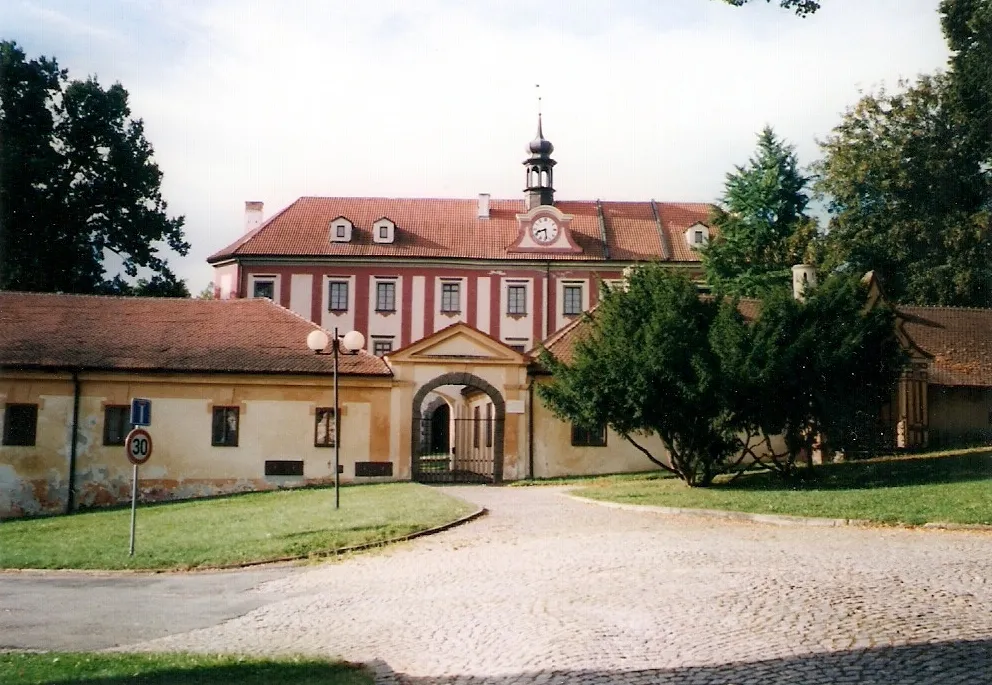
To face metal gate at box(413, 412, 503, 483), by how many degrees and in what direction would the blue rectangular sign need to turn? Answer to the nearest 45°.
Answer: approximately 135° to its left

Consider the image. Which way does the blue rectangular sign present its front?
toward the camera

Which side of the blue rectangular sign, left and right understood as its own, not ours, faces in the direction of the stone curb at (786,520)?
left

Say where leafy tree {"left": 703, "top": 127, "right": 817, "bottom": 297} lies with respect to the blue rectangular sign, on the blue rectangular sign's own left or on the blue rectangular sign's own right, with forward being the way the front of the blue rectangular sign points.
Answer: on the blue rectangular sign's own left

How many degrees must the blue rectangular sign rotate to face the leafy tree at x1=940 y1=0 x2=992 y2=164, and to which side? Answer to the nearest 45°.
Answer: approximately 90° to its left

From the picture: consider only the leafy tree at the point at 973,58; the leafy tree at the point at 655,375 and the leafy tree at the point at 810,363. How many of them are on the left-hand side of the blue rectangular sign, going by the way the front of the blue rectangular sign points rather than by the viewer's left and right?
3

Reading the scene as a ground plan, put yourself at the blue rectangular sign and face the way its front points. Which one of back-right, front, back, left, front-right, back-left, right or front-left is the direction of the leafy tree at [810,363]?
left

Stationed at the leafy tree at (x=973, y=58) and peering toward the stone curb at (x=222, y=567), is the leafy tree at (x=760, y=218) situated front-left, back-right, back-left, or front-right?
back-right

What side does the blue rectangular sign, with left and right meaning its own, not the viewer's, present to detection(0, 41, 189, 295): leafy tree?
back
